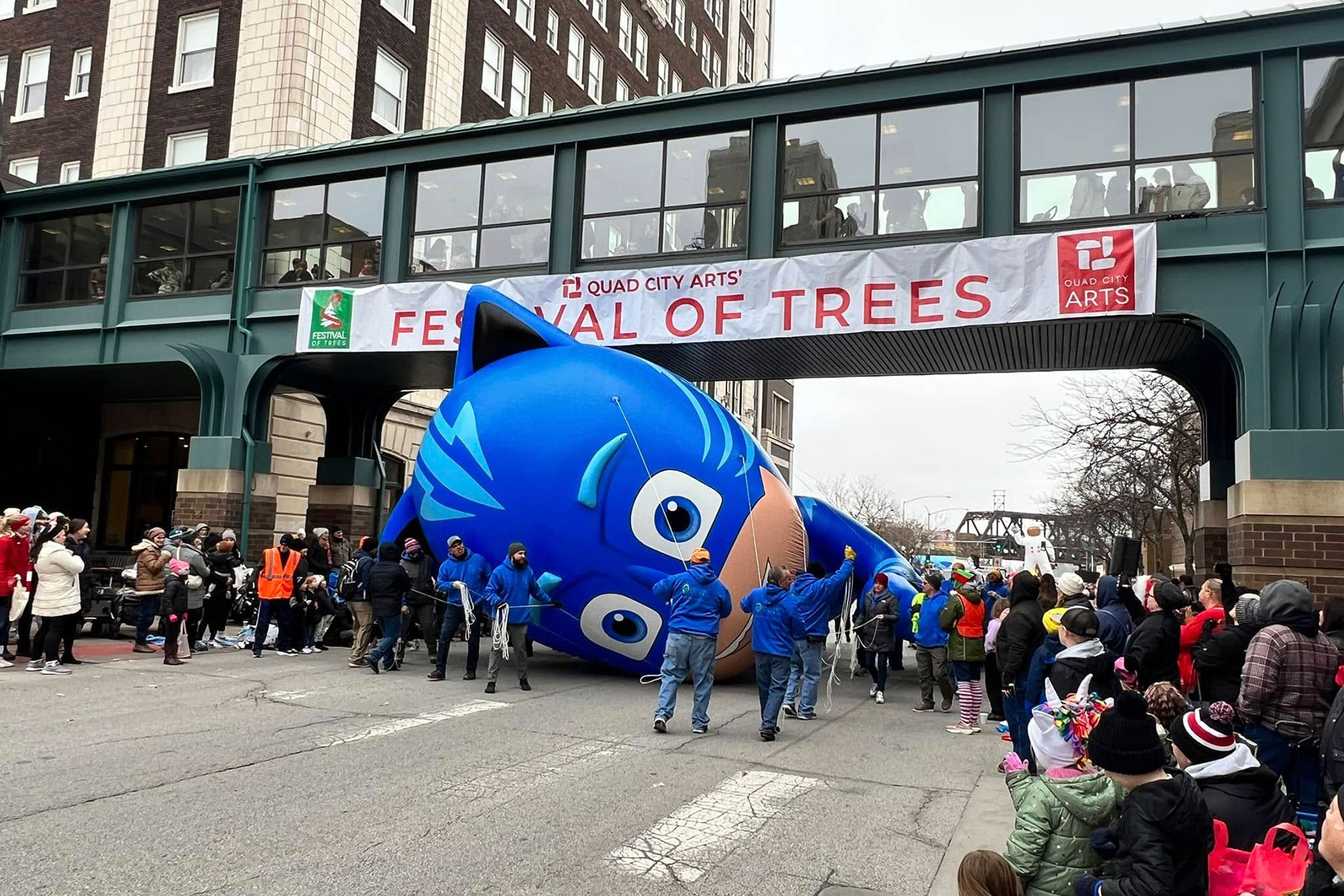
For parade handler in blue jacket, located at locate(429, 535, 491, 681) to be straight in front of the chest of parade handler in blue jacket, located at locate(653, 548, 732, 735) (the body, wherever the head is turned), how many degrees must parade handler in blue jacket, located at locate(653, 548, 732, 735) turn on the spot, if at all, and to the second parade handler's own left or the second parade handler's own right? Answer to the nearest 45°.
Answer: approximately 45° to the second parade handler's own left

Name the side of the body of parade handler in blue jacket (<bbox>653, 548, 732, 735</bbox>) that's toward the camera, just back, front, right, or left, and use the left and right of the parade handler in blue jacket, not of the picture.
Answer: back

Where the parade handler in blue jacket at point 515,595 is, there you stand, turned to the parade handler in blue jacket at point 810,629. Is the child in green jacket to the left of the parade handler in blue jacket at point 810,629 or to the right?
right

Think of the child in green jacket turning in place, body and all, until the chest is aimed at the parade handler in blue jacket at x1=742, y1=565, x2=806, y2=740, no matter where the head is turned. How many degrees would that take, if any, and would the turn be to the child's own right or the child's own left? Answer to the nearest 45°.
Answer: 0° — they already face them

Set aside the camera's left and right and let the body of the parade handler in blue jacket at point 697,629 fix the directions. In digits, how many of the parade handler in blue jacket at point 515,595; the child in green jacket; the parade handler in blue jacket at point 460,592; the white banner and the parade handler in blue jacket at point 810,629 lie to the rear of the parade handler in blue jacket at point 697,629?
1

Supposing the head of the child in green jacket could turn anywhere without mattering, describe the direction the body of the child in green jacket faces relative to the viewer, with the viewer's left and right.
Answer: facing away from the viewer and to the left of the viewer

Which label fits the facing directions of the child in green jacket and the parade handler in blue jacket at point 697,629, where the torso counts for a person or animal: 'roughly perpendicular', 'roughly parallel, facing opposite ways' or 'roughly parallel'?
roughly parallel

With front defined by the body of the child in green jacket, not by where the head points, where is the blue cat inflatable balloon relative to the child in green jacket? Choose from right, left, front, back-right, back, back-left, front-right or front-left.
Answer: front

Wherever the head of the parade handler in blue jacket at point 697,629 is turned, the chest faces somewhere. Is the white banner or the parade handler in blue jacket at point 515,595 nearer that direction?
the white banner

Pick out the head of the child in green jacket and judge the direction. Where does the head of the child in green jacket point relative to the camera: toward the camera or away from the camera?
away from the camera

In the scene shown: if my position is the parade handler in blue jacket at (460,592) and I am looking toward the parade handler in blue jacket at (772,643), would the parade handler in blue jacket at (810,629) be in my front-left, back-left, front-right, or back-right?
front-left

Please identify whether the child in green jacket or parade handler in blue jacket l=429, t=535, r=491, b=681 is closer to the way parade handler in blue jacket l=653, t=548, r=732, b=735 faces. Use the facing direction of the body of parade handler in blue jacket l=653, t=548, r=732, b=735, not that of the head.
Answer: the parade handler in blue jacket

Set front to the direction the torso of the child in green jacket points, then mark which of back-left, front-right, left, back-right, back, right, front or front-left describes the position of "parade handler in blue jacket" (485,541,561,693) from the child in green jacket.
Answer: front

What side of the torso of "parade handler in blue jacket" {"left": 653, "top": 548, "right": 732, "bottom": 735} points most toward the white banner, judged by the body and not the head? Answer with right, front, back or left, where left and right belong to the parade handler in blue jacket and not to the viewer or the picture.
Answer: front

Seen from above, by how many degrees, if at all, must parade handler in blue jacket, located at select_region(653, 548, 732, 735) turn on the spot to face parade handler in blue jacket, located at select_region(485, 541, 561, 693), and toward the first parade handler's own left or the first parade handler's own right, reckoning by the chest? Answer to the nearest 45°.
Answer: approximately 45° to the first parade handler's own left

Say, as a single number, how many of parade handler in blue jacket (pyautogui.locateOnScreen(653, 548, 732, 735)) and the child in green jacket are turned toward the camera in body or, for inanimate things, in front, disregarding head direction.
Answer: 0

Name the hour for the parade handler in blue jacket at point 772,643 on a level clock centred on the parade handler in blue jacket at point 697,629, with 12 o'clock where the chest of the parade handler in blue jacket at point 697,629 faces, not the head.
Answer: the parade handler in blue jacket at point 772,643 is roughly at 3 o'clock from the parade handler in blue jacket at point 697,629.
